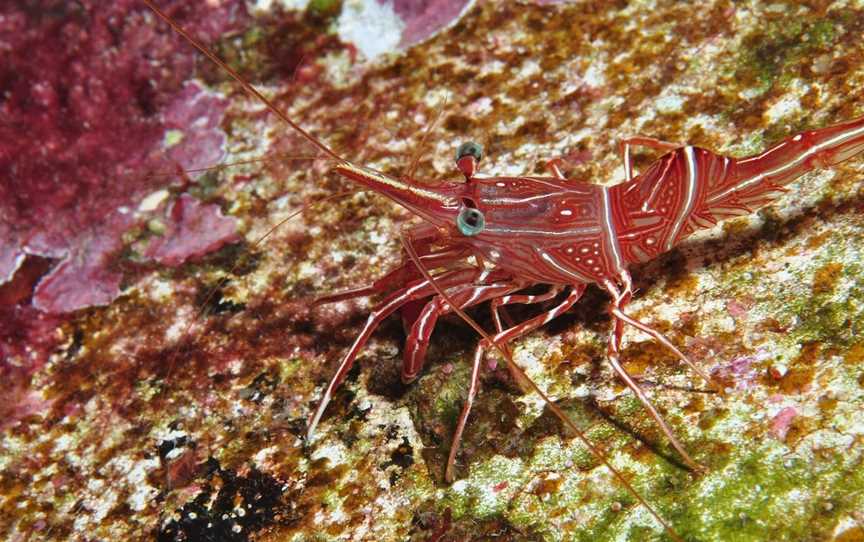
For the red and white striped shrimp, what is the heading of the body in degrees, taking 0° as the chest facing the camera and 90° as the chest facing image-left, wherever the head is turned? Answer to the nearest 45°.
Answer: approximately 90°
